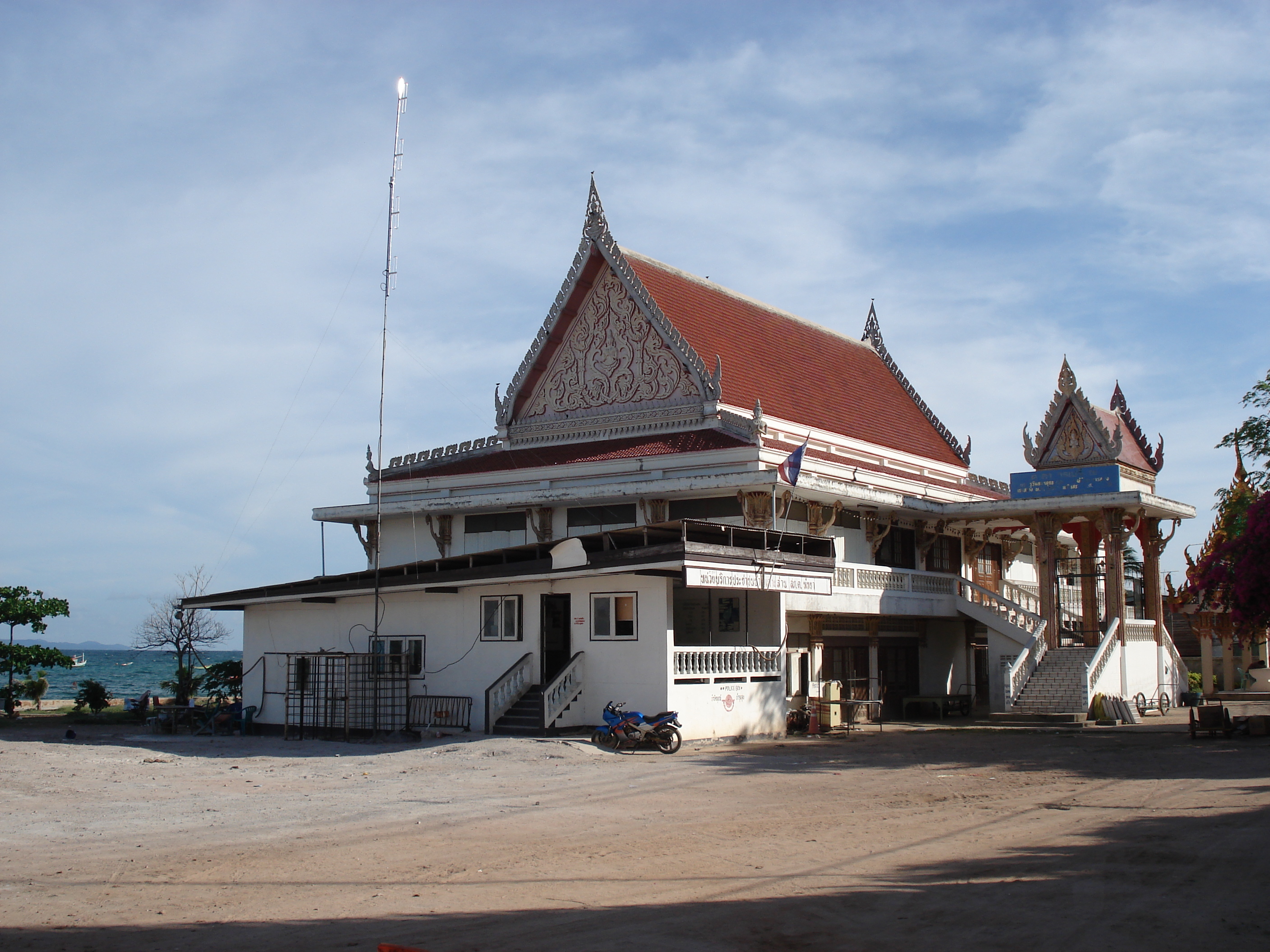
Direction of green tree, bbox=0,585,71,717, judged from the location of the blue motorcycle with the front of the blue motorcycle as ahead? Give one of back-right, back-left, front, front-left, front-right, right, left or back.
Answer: front-right

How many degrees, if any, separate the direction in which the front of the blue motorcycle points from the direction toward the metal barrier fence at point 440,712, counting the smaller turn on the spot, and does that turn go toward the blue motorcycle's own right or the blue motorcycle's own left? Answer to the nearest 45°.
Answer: approximately 45° to the blue motorcycle's own right

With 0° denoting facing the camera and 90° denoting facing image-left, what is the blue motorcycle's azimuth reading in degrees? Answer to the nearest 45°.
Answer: approximately 90°

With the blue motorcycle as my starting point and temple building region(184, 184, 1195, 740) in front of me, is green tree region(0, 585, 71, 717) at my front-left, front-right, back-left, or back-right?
front-left

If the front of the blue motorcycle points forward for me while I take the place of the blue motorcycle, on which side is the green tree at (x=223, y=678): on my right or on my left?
on my right

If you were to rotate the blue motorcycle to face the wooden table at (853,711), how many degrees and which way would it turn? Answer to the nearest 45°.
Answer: approximately 135° to its right

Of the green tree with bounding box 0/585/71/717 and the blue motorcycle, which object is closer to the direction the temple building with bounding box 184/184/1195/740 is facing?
the blue motorcycle

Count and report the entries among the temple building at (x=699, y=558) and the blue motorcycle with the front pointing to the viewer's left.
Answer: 1

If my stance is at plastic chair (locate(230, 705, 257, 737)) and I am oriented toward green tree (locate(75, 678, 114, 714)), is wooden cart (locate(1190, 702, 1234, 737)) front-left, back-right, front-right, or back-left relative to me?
back-right

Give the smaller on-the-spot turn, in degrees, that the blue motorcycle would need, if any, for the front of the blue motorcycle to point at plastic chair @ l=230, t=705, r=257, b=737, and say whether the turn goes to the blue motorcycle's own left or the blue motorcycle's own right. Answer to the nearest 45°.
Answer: approximately 45° to the blue motorcycle's own right

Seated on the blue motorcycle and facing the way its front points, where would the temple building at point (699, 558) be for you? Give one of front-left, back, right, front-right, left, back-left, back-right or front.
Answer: right

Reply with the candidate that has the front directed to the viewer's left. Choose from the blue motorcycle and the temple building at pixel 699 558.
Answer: the blue motorcycle

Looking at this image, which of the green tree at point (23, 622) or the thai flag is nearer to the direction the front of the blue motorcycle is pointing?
the green tree
